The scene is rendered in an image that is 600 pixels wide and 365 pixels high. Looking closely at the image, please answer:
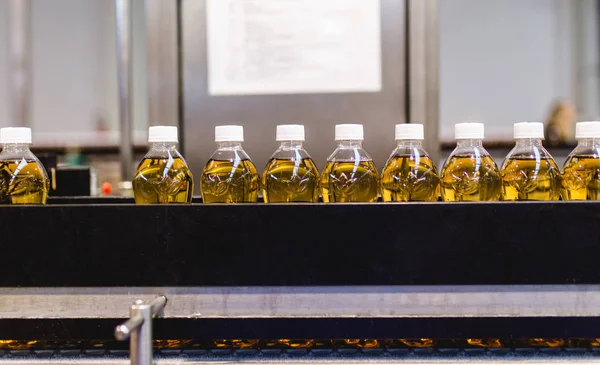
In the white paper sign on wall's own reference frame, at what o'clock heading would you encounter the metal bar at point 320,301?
The metal bar is roughly at 12 o'clock from the white paper sign on wall.

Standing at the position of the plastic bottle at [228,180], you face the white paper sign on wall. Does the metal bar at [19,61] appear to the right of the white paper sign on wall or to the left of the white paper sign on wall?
left

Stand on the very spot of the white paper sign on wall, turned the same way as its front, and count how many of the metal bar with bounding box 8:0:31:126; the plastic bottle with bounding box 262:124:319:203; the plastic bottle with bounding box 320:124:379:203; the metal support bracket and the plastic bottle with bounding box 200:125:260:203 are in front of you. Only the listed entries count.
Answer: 4

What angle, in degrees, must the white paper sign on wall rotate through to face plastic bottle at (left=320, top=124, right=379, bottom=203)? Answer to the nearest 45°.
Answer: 0° — it already faces it

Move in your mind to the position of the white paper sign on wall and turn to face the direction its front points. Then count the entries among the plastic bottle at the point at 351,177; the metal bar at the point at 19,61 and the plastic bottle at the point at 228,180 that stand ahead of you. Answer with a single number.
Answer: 2

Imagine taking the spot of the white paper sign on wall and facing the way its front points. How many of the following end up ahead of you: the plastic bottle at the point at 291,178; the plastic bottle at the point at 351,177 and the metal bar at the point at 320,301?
3

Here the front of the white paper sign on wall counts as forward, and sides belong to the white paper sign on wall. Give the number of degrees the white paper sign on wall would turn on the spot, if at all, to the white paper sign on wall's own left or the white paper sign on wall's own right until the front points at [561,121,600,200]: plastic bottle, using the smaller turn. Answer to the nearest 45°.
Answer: approximately 45° to the white paper sign on wall's own left

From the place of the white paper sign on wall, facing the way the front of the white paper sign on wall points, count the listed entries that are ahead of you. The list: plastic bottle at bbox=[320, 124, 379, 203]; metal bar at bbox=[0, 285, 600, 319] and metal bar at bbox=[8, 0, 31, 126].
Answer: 2

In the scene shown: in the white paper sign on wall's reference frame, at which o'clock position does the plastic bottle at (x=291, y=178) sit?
The plastic bottle is roughly at 12 o'clock from the white paper sign on wall.

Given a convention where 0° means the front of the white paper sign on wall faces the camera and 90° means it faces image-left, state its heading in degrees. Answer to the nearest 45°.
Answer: approximately 0°

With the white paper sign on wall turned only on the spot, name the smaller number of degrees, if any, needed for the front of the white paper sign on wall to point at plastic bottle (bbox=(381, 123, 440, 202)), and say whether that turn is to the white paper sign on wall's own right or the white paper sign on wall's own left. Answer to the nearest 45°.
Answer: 0° — it already faces it
